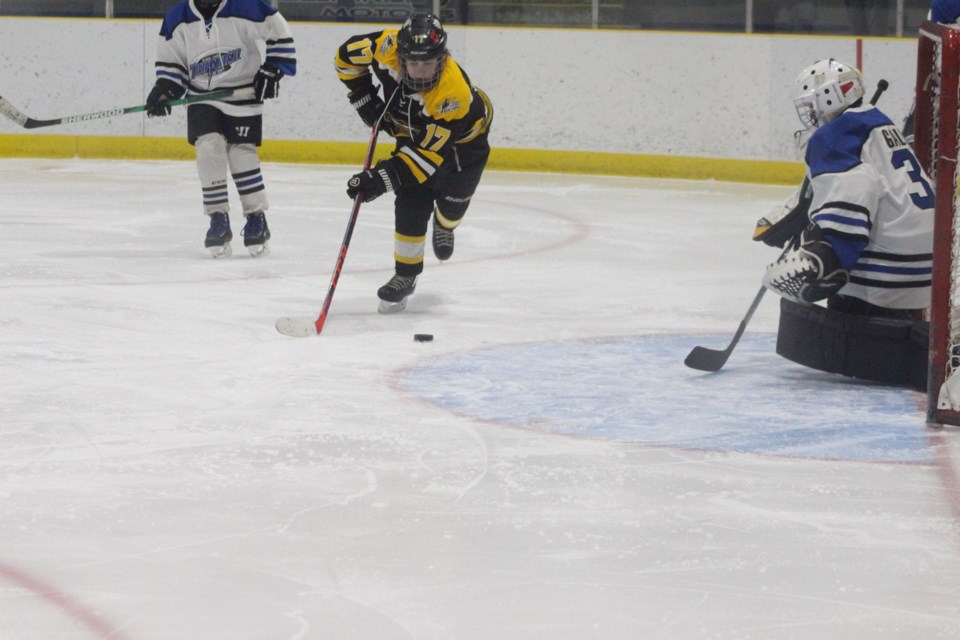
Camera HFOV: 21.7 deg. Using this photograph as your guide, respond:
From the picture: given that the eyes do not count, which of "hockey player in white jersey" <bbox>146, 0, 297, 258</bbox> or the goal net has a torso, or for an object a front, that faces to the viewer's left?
the goal net

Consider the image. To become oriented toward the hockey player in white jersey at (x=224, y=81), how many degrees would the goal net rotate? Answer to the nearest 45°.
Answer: approximately 45° to its right

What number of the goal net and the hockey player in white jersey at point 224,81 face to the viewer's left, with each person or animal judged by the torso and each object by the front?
1

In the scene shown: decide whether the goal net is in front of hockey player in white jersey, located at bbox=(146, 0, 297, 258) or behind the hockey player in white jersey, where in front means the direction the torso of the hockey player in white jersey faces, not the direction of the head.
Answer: in front

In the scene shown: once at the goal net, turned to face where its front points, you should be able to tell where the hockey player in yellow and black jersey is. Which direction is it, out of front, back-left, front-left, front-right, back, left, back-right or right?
front-right

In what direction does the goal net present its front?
to the viewer's left

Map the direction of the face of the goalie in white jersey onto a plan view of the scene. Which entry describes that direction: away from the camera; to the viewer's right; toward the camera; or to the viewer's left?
to the viewer's left

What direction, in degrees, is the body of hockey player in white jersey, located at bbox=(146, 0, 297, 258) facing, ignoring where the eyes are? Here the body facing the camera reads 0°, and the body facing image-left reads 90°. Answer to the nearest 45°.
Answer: approximately 0°
